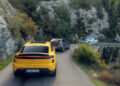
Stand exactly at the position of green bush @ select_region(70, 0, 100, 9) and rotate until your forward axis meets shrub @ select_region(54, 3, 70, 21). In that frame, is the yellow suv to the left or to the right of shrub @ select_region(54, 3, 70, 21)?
left

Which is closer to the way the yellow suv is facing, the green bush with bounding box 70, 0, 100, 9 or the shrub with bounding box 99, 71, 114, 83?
the green bush

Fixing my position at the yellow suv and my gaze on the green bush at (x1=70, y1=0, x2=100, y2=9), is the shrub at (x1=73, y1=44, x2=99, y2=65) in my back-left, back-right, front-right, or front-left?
front-right

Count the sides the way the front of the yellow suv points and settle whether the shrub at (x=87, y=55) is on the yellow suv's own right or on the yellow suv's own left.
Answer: on the yellow suv's own right

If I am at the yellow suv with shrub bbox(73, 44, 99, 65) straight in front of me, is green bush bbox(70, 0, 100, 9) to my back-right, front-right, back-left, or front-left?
front-left

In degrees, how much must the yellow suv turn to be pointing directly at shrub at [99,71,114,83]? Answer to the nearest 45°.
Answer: approximately 90° to its right

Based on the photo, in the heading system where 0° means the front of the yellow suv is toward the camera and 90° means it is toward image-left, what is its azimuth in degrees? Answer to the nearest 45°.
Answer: approximately 180°

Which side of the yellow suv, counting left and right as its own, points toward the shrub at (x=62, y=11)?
front

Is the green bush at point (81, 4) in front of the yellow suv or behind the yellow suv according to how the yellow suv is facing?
in front
